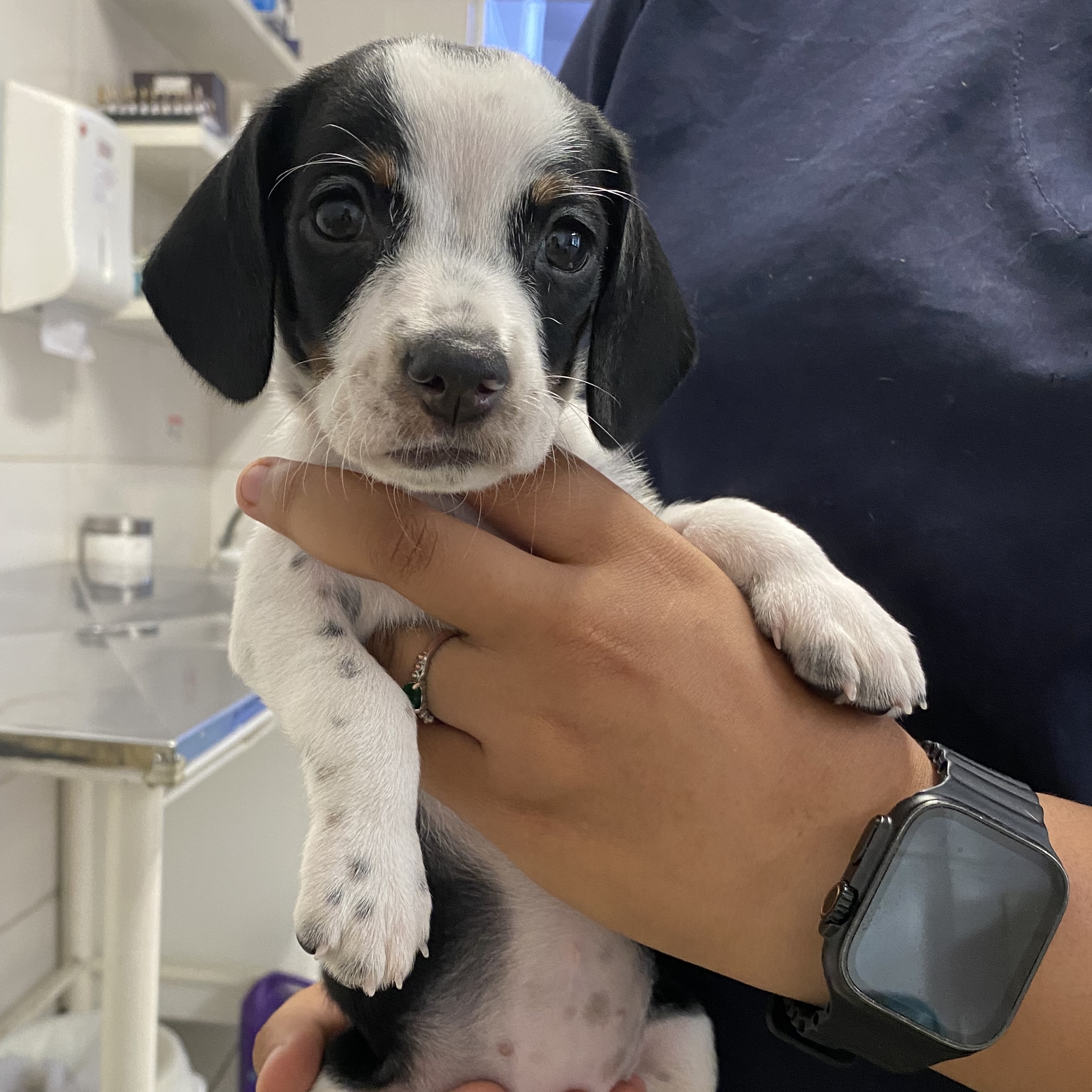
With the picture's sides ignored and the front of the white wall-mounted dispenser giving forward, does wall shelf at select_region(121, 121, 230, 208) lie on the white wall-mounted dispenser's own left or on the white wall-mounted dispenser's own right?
on the white wall-mounted dispenser's own left

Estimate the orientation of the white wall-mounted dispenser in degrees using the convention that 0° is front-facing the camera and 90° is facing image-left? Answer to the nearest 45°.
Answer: approximately 315°

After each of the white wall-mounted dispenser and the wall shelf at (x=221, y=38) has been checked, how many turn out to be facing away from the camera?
0

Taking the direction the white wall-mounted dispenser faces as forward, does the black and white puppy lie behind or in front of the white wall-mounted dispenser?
in front

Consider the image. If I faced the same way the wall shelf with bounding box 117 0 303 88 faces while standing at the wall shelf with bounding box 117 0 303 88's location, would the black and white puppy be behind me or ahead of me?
ahead
